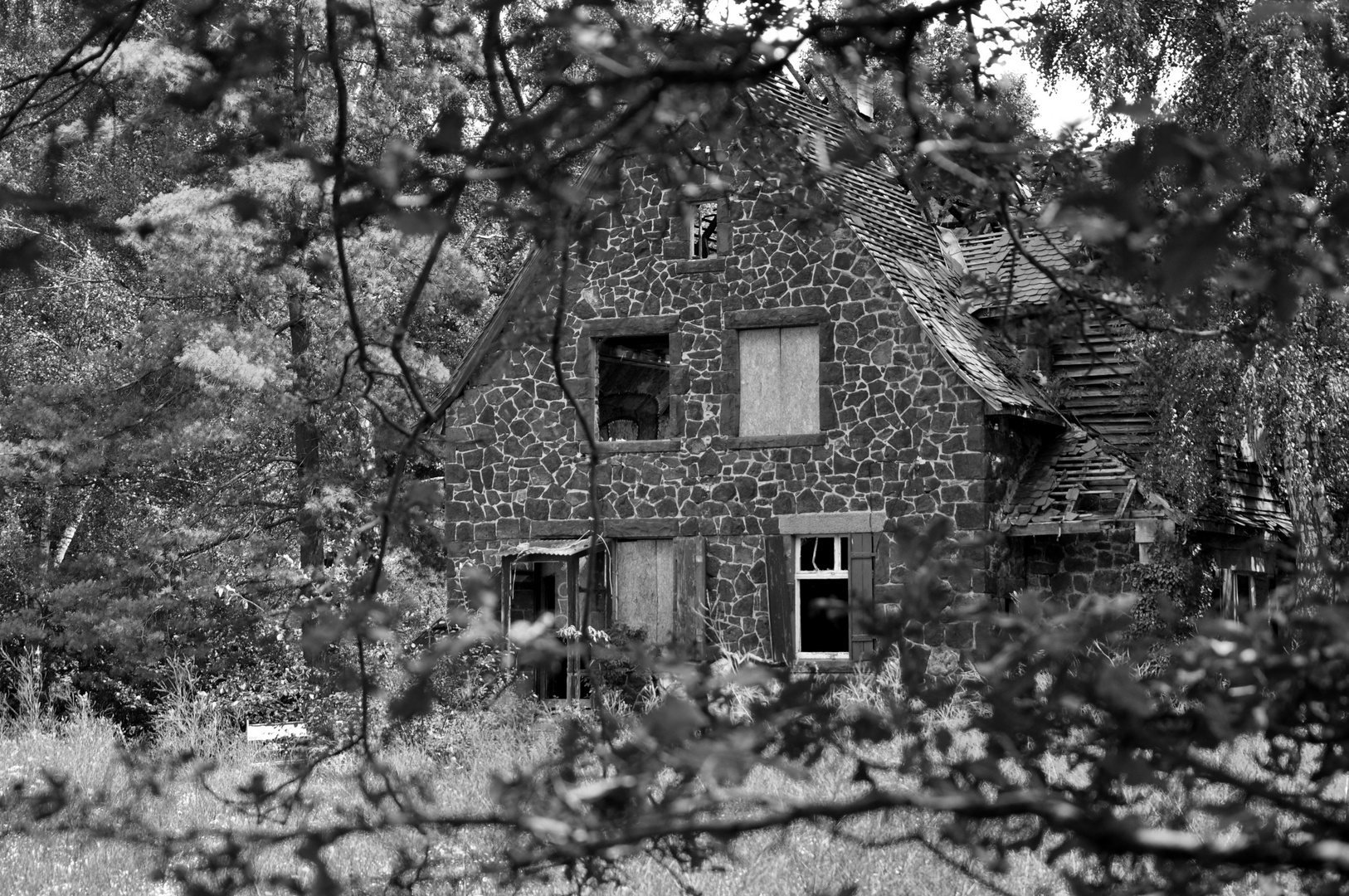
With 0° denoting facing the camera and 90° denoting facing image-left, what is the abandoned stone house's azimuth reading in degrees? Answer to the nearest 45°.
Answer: approximately 0°

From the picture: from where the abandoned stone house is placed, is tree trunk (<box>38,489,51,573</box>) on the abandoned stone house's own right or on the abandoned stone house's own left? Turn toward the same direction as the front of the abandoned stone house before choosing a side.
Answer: on the abandoned stone house's own right

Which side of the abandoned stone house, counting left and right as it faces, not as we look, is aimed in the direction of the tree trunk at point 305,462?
right

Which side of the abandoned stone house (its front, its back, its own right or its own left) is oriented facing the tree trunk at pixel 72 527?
right
